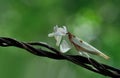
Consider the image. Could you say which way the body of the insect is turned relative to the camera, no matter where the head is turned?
to the viewer's left
